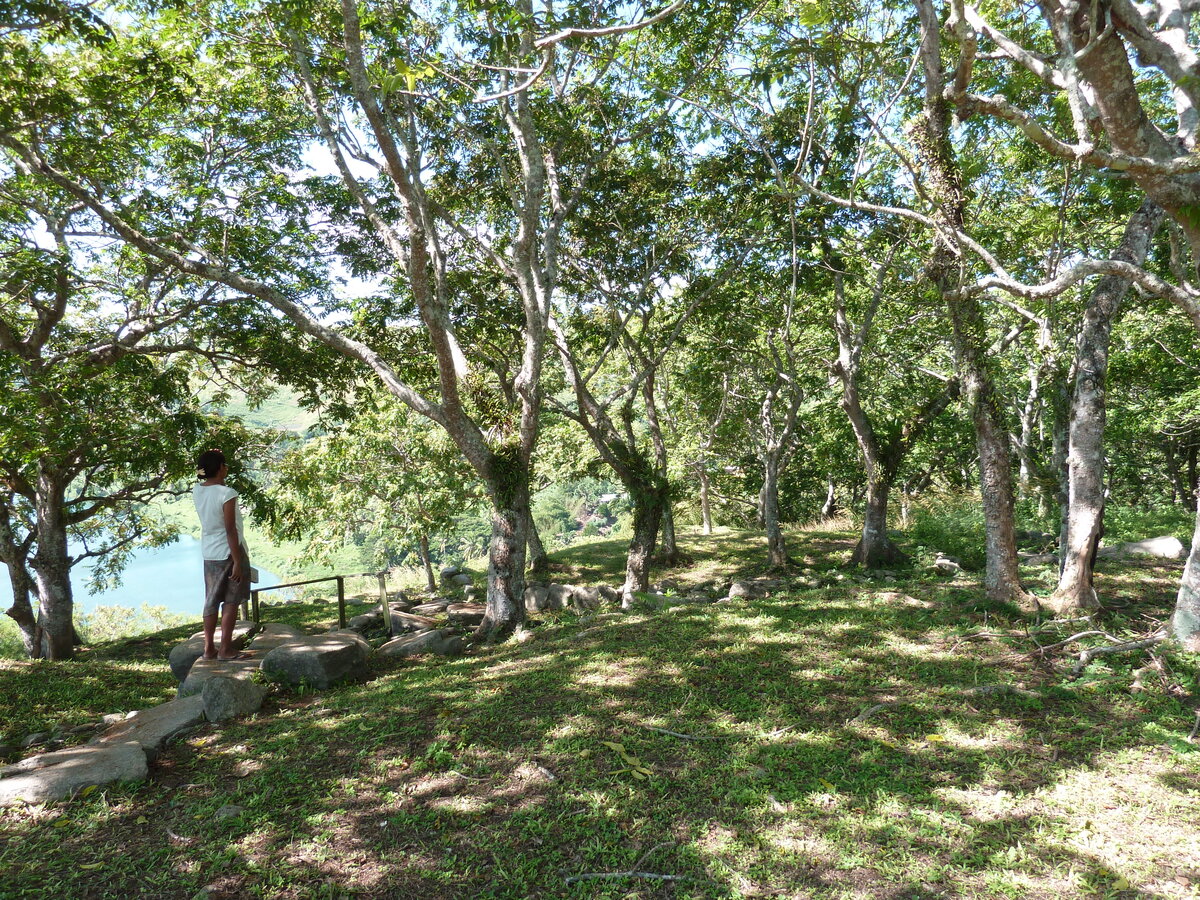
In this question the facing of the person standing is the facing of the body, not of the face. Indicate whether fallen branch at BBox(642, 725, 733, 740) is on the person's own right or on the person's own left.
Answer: on the person's own right

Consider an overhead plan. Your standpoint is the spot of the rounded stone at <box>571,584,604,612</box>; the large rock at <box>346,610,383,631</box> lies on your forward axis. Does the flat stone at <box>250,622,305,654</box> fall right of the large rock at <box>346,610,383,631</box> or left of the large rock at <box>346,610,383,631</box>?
left

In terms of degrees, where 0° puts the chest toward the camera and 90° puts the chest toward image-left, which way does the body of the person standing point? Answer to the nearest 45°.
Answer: approximately 225°

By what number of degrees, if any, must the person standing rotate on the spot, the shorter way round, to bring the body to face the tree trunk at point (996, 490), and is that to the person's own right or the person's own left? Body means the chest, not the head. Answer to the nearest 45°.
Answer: approximately 45° to the person's own right

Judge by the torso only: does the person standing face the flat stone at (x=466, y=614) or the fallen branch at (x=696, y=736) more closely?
the flat stone

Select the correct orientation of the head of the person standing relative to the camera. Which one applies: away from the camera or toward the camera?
away from the camera

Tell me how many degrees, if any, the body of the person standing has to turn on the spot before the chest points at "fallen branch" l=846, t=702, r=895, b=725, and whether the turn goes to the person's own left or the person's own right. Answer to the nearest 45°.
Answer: approximately 90° to the person's own right

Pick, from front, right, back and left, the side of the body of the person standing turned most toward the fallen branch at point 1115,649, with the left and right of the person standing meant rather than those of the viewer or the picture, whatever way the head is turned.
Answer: right

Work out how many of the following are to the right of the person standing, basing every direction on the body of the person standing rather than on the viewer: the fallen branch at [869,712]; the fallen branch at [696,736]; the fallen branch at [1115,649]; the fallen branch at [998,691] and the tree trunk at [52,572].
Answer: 4

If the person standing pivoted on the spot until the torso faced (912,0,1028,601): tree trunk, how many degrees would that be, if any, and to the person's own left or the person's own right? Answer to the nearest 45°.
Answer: approximately 45° to the person's own right

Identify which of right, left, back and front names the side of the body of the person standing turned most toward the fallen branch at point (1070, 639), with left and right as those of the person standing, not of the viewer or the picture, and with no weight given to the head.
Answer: right
